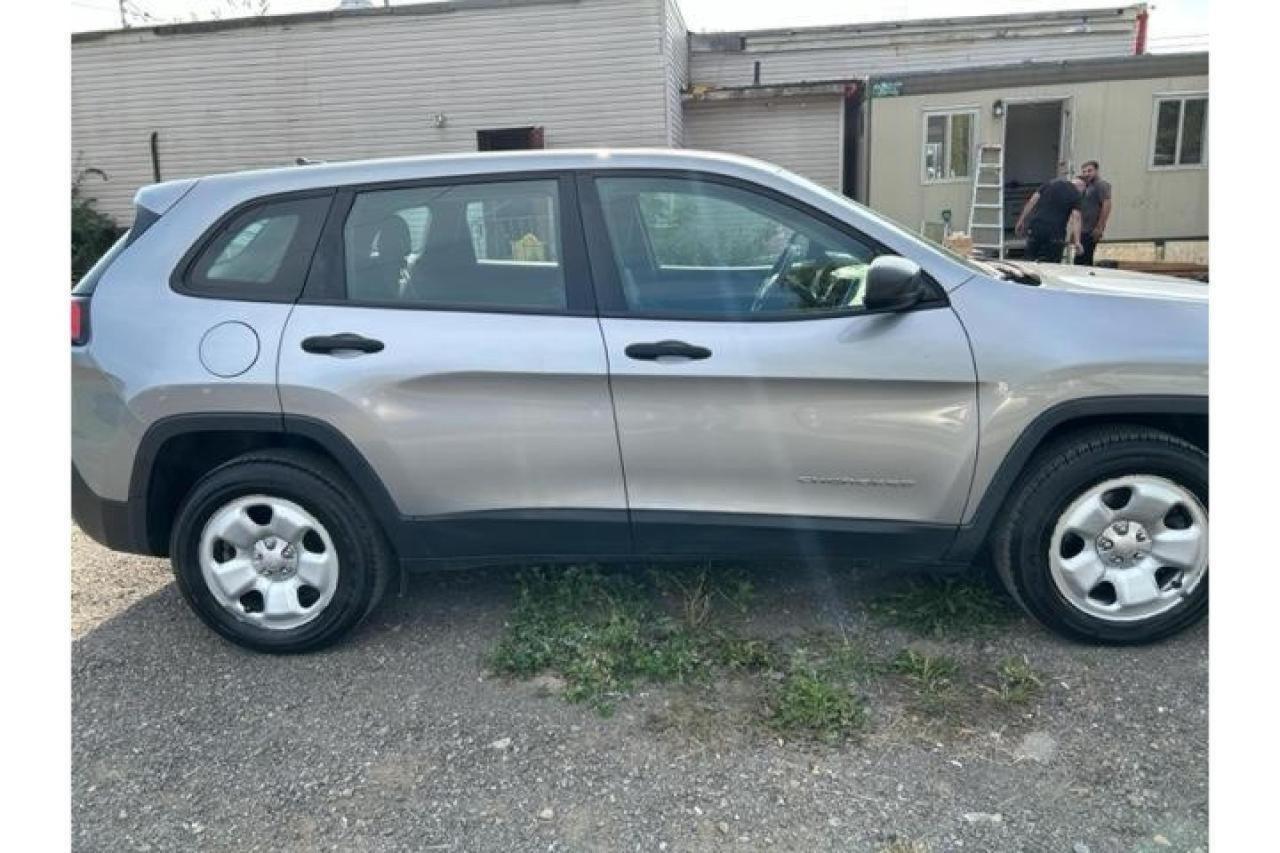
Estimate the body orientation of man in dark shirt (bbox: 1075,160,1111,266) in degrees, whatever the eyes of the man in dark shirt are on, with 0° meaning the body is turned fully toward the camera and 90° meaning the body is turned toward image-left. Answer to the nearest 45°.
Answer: approximately 45°

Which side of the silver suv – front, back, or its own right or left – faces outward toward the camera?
right

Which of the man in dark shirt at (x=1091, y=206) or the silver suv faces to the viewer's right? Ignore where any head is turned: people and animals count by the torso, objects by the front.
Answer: the silver suv

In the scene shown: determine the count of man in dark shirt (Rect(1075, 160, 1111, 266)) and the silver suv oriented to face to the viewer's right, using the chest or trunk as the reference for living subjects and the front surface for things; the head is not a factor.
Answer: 1

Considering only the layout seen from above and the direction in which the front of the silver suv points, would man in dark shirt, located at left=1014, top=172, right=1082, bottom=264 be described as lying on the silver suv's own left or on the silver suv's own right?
on the silver suv's own left

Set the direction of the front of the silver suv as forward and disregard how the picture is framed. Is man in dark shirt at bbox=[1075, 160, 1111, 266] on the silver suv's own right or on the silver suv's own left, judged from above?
on the silver suv's own left

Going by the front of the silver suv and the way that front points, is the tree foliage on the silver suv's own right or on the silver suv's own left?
on the silver suv's own left

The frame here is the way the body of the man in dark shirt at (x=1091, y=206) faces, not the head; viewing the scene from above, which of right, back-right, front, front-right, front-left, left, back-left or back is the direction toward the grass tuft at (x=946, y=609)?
front-left
